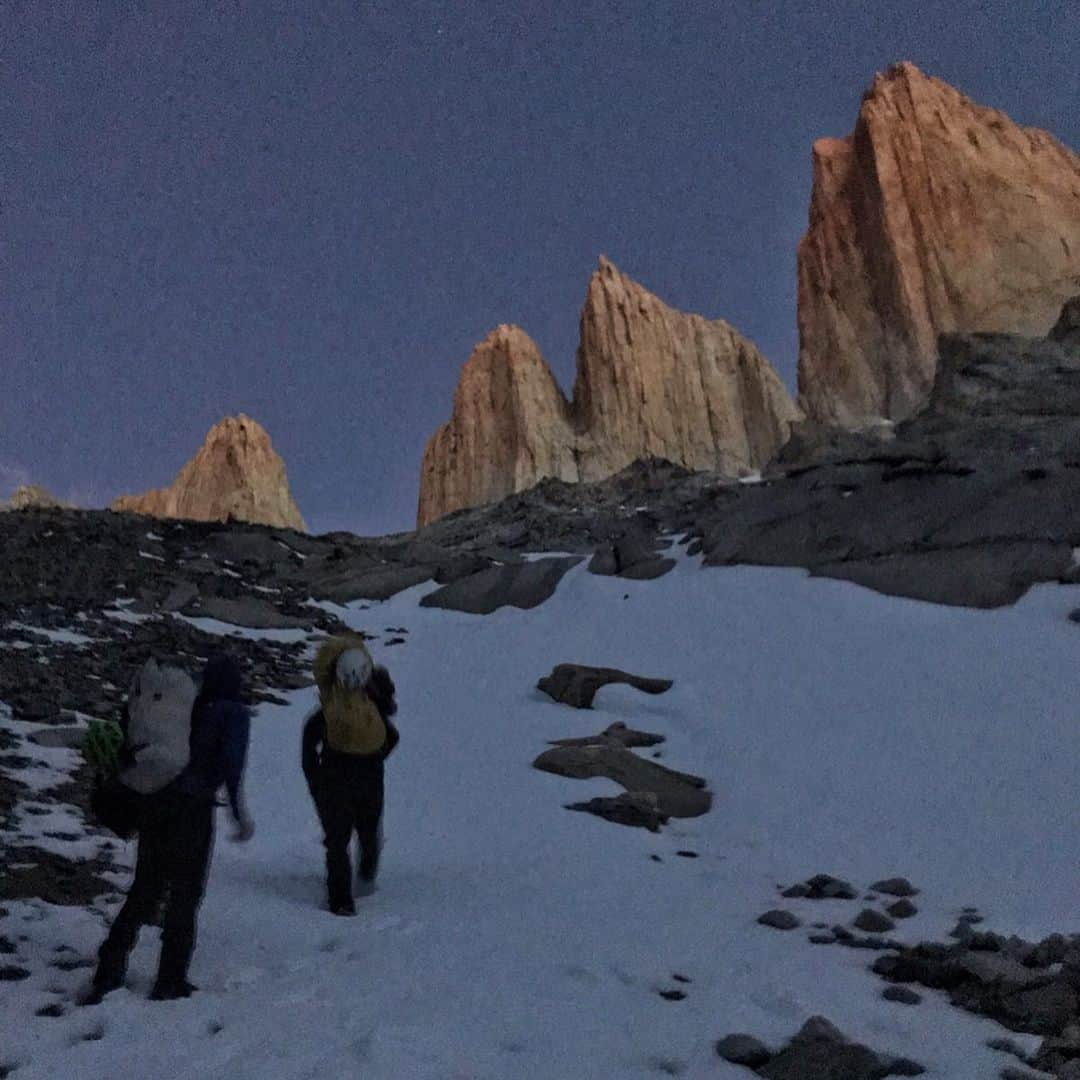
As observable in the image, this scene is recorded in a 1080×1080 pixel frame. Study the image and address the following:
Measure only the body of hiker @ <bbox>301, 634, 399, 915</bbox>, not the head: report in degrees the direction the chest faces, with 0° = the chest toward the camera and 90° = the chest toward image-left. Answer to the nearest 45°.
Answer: approximately 180°

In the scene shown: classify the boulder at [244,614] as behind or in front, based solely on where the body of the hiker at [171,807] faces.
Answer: in front

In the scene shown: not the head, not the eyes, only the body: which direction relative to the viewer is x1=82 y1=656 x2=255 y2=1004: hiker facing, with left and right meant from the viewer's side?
facing away from the viewer and to the right of the viewer

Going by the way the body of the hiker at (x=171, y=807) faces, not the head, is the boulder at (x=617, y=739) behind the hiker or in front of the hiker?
in front

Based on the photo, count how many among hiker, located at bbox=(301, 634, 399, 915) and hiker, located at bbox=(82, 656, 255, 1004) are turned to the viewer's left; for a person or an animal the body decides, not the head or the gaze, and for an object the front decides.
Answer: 0

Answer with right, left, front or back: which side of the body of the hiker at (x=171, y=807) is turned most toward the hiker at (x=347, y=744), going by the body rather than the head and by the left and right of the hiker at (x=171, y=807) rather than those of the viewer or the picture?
front

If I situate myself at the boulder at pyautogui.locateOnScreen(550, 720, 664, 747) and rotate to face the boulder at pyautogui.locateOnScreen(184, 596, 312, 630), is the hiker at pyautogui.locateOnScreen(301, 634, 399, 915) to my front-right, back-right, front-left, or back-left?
back-left

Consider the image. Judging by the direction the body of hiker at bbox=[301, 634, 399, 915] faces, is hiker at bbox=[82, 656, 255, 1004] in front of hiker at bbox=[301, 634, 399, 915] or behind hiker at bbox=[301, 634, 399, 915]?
behind
